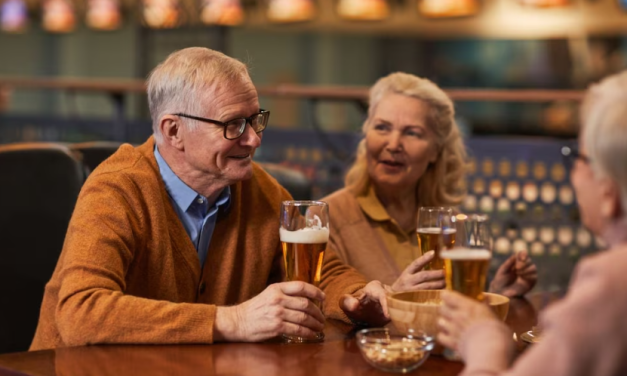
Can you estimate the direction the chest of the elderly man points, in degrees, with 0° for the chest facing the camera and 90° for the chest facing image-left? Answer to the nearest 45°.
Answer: approximately 315°

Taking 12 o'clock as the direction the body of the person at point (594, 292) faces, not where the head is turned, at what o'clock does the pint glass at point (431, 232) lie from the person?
The pint glass is roughly at 1 o'clock from the person.

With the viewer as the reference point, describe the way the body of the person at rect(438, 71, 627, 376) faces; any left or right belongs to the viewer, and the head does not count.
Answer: facing away from the viewer and to the left of the viewer

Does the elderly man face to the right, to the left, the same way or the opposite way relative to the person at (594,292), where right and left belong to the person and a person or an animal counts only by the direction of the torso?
the opposite way

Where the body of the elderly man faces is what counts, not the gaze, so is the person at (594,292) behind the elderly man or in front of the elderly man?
in front

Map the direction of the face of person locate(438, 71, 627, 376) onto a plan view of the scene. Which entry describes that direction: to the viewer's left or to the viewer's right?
to the viewer's left
